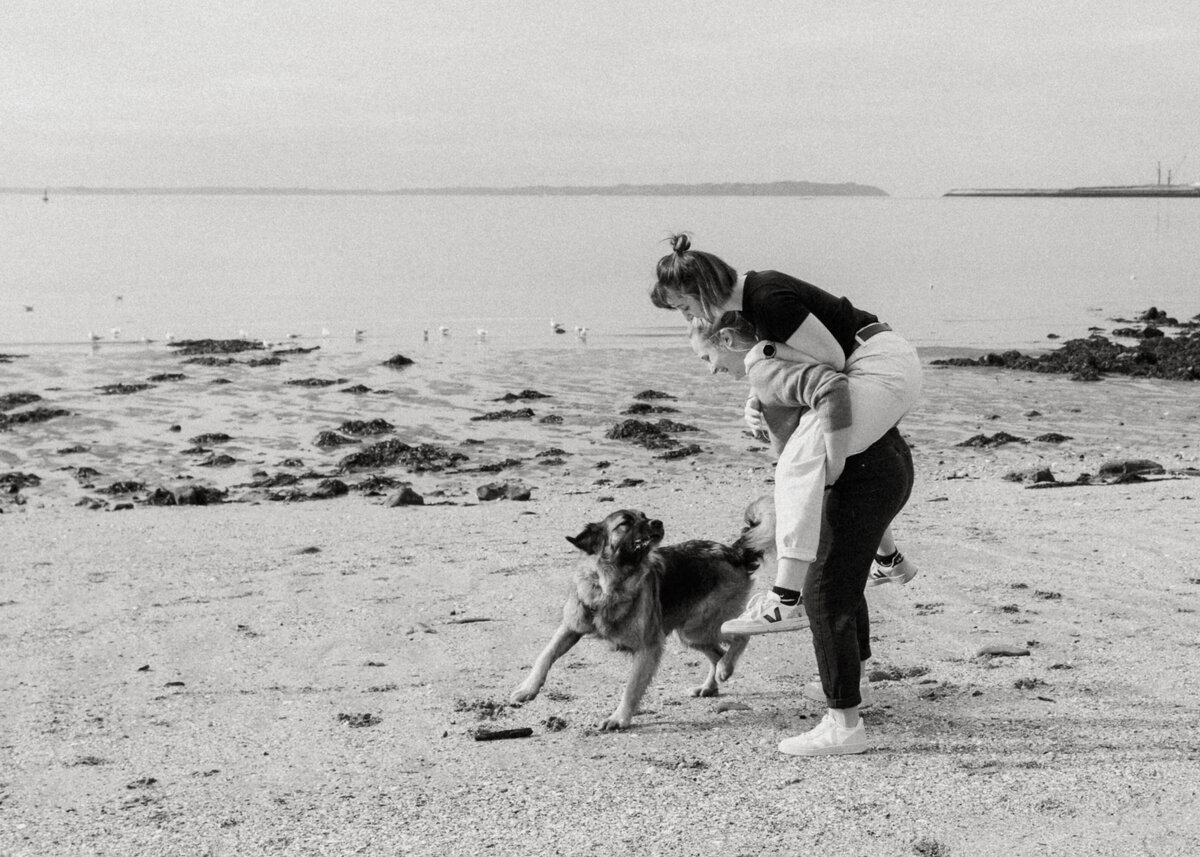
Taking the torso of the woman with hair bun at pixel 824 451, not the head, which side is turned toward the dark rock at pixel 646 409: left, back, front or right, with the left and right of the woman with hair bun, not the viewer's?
right

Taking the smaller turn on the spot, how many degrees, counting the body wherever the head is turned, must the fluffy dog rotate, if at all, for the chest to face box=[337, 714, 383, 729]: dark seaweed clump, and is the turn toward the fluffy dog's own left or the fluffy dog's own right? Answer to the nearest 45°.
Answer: approximately 45° to the fluffy dog's own right

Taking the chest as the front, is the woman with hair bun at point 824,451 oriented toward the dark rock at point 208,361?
no

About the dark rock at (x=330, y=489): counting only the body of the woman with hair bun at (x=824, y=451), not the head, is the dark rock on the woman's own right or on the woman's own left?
on the woman's own right

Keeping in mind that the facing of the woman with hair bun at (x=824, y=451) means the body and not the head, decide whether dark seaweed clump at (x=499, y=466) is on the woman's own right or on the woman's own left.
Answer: on the woman's own right

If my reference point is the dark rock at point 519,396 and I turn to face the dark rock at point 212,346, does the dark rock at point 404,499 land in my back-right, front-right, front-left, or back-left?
back-left

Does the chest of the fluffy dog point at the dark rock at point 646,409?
no

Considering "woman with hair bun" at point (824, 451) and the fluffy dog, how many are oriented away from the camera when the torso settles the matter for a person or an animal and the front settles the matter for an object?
0

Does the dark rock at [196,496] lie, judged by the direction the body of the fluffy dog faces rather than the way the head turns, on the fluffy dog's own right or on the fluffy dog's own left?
on the fluffy dog's own right

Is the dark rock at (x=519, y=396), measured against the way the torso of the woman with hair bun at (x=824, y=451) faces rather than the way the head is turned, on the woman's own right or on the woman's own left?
on the woman's own right

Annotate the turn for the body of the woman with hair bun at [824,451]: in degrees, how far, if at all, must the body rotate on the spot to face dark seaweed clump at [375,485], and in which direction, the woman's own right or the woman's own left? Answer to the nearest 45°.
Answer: approximately 45° to the woman's own right

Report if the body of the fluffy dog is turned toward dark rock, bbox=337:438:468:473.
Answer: no

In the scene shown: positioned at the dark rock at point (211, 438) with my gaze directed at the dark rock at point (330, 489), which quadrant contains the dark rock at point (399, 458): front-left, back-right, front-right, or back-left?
front-left

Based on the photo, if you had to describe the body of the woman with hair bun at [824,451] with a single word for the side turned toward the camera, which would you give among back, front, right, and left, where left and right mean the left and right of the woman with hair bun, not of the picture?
left

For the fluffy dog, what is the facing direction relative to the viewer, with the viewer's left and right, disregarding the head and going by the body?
facing the viewer and to the left of the viewer

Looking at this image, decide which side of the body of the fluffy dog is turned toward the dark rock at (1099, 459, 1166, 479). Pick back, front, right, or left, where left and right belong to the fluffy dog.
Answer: back

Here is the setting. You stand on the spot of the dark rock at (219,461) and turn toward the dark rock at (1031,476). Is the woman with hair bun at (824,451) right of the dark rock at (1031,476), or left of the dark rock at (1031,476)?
right
